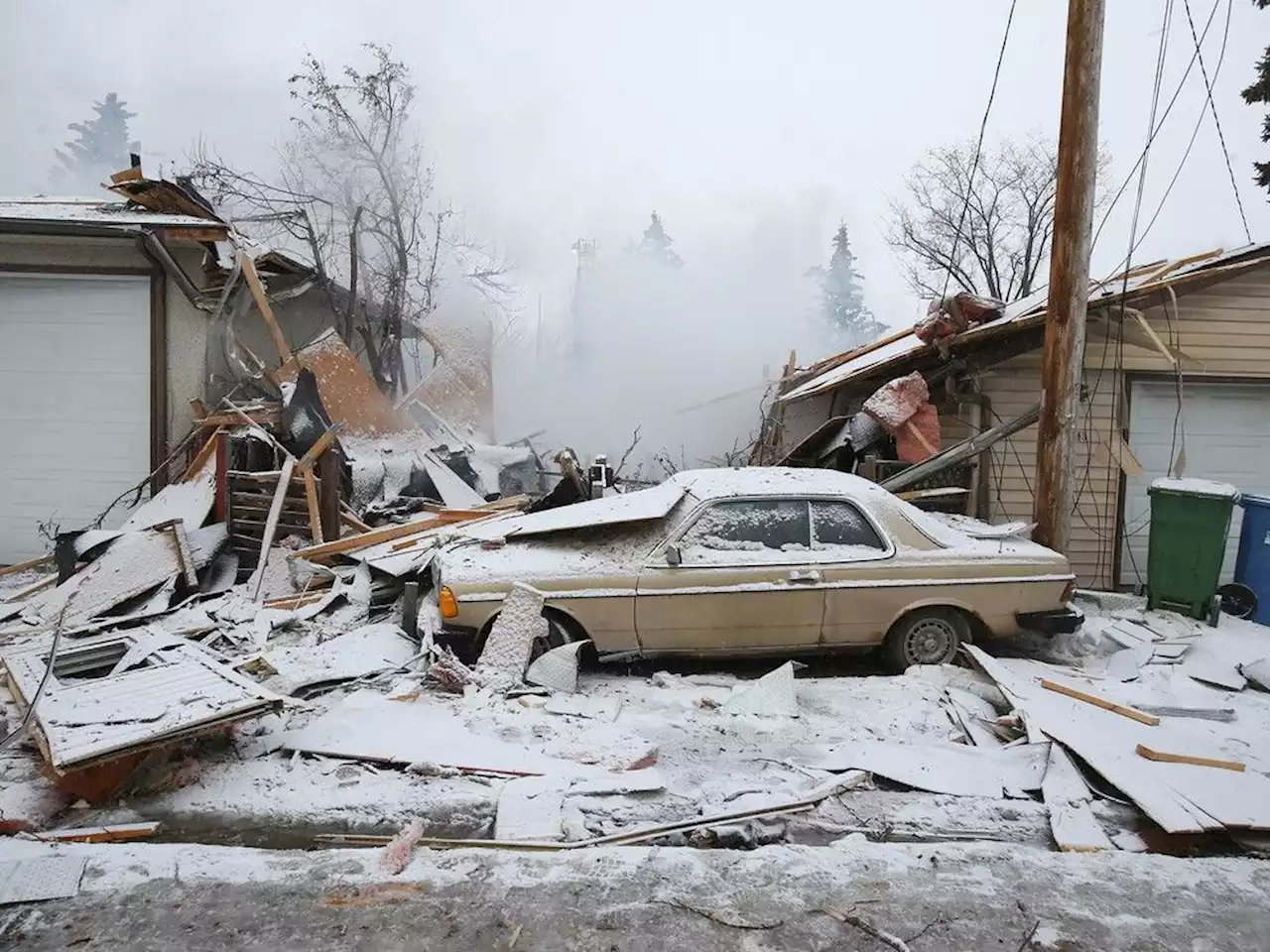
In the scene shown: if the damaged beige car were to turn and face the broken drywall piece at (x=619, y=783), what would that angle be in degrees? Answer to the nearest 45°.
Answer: approximately 90° to its left

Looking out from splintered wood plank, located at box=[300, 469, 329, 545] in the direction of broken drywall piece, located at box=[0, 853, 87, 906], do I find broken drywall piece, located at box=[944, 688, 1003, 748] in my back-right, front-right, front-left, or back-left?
front-left

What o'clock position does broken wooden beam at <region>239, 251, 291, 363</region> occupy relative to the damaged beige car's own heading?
The broken wooden beam is roughly at 1 o'clock from the damaged beige car.

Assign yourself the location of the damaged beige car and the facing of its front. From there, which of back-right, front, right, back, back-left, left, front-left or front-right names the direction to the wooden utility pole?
back-right

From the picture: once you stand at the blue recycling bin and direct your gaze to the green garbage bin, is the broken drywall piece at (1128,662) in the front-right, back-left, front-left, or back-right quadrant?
front-left

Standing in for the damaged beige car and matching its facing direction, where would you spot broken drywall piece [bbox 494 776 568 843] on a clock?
The broken drywall piece is roughly at 10 o'clock from the damaged beige car.

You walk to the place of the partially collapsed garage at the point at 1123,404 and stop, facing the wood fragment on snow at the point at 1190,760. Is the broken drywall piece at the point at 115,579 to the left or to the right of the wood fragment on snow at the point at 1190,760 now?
right

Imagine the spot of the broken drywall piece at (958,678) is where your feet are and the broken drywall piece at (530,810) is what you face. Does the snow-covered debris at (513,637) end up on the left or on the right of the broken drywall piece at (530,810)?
right

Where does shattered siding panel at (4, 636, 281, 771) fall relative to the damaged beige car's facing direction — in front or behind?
in front

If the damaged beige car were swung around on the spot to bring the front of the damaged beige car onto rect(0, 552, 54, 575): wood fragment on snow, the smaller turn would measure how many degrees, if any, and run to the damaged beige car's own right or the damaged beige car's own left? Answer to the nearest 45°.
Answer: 0° — it already faces it

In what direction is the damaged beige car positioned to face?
to the viewer's left

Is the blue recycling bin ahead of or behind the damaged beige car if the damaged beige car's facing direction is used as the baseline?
behind

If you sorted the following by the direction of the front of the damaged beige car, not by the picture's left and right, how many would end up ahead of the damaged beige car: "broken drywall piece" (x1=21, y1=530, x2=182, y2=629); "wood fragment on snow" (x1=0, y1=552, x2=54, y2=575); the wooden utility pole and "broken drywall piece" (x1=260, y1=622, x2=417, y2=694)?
3

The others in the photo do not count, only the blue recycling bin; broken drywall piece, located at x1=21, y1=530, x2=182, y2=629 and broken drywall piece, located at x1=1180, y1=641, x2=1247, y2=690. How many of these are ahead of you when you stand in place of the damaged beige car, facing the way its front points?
1

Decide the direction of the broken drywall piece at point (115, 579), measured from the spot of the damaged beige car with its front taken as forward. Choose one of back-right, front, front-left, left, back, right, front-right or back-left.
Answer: front

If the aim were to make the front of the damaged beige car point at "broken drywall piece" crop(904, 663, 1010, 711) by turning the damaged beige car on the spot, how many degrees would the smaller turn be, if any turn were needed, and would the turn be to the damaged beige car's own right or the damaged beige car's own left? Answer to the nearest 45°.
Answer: approximately 180°

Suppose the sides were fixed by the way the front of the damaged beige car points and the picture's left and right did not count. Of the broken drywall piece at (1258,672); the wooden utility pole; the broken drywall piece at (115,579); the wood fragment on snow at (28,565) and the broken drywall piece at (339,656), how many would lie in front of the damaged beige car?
3

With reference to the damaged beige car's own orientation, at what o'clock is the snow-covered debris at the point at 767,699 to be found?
The snow-covered debris is roughly at 9 o'clock from the damaged beige car.

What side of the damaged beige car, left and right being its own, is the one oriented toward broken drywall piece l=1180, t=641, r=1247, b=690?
back

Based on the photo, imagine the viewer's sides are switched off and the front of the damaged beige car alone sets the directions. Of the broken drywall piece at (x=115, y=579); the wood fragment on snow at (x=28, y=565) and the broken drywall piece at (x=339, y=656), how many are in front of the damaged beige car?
3

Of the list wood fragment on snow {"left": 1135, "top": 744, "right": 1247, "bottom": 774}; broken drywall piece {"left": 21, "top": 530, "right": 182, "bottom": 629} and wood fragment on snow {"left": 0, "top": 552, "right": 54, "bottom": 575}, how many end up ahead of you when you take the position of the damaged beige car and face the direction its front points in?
2
